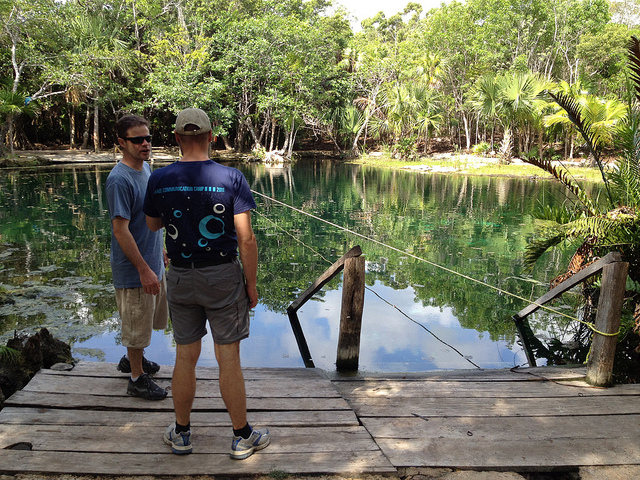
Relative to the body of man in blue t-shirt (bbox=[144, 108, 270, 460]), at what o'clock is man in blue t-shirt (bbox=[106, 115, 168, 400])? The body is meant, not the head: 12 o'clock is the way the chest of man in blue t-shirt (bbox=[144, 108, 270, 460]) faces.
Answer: man in blue t-shirt (bbox=[106, 115, 168, 400]) is roughly at 11 o'clock from man in blue t-shirt (bbox=[144, 108, 270, 460]).

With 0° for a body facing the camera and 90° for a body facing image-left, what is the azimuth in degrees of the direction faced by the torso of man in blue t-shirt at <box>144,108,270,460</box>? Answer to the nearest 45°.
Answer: approximately 180°

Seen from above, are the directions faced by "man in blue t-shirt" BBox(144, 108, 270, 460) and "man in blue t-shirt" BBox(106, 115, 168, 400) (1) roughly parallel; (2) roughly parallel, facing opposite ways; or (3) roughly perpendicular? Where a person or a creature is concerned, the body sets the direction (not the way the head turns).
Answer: roughly perpendicular

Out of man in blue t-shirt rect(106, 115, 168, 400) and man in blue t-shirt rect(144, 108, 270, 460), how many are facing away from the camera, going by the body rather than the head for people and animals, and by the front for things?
1

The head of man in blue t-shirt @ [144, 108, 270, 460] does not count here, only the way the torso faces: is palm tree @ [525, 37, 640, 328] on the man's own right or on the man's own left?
on the man's own right

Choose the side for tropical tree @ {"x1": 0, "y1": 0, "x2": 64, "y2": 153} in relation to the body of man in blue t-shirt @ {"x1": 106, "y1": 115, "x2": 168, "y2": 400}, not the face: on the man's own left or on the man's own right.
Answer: on the man's own left

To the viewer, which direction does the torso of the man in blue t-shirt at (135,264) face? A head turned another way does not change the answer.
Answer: to the viewer's right

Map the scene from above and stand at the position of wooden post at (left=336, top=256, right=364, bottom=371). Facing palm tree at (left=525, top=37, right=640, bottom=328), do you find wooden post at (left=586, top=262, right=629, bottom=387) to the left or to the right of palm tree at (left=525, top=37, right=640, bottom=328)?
right

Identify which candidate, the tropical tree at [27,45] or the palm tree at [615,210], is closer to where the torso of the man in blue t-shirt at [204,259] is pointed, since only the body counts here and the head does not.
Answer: the tropical tree

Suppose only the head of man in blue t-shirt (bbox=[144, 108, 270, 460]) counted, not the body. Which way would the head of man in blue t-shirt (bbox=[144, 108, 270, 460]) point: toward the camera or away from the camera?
away from the camera

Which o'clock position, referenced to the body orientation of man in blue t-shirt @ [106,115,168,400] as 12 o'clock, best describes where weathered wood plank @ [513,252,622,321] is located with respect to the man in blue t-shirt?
The weathered wood plank is roughly at 12 o'clock from the man in blue t-shirt.
